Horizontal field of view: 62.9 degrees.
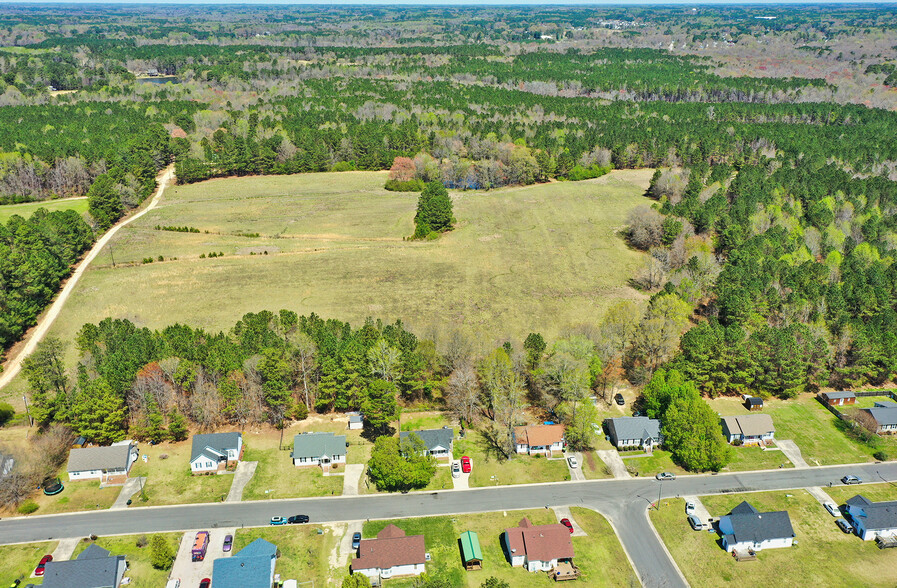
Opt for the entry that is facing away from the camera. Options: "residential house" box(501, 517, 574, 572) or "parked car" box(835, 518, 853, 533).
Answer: the residential house

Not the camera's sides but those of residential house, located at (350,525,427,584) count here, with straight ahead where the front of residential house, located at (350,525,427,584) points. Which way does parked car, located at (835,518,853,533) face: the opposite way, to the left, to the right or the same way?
the opposite way

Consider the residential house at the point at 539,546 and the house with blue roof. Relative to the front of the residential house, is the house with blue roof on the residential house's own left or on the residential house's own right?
on the residential house's own left

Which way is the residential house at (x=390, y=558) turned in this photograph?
away from the camera

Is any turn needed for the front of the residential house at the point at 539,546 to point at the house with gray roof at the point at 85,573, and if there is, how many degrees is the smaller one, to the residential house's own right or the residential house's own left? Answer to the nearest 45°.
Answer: approximately 90° to the residential house's own left

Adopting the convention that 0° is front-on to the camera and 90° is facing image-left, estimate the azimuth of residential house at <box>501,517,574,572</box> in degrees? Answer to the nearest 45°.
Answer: approximately 180°

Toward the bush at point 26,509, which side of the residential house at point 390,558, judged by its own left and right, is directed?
left

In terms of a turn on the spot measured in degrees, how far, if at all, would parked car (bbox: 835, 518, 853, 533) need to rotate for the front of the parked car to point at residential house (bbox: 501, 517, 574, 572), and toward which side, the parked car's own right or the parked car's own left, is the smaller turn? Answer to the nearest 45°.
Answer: approximately 90° to the parked car's own right

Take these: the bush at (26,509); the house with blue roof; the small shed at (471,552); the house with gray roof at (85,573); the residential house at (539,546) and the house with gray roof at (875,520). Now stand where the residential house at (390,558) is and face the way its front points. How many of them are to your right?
3

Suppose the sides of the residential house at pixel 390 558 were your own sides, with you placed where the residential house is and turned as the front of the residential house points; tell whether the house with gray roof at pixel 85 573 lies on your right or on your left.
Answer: on your left

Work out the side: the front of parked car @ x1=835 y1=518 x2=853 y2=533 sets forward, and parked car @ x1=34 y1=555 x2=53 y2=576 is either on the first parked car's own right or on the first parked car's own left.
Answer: on the first parked car's own right

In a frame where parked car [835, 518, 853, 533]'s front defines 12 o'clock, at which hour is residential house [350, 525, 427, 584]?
The residential house is roughly at 3 o'clock from the parked car.

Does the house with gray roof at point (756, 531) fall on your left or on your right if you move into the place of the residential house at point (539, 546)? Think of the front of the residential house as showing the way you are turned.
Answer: on your right

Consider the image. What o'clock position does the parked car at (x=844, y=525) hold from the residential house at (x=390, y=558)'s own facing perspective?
The parked car is roughly at 3 o'clock from the residential house.

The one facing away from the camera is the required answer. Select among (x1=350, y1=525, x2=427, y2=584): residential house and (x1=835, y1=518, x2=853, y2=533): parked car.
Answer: the residential house

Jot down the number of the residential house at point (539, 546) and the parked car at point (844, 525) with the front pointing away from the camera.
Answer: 1
